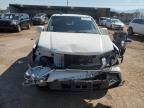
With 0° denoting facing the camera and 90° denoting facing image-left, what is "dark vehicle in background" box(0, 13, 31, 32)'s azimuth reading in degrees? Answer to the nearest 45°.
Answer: approximately 45°

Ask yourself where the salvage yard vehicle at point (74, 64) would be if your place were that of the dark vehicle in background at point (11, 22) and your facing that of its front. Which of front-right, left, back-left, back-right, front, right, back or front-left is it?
front-left

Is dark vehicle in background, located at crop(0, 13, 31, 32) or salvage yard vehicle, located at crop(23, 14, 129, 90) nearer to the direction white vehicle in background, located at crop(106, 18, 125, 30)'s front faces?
the salvage yard vehicle

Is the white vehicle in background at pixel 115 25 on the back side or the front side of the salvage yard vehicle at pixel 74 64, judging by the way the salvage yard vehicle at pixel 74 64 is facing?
on the back side

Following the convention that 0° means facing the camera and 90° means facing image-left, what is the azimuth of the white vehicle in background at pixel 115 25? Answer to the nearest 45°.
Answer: approximately 315°

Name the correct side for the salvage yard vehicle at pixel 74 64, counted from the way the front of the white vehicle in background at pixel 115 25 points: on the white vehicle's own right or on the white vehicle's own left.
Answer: on the white vehicle's own right

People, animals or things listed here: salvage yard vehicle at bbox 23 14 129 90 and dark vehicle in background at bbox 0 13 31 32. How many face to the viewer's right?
0

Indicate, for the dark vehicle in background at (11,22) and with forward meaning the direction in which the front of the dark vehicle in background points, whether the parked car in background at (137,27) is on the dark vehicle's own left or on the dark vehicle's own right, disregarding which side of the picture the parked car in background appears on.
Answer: on the dark vehicle's own left

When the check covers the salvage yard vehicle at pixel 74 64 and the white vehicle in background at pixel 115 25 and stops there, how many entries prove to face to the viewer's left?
0

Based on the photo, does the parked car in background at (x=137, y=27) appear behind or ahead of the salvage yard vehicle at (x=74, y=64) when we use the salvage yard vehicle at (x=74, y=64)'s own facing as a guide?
behind

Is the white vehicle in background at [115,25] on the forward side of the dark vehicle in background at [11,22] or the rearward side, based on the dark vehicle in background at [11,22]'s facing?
on the rearward side

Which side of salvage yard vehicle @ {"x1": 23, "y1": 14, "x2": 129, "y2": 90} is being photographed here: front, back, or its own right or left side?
front
